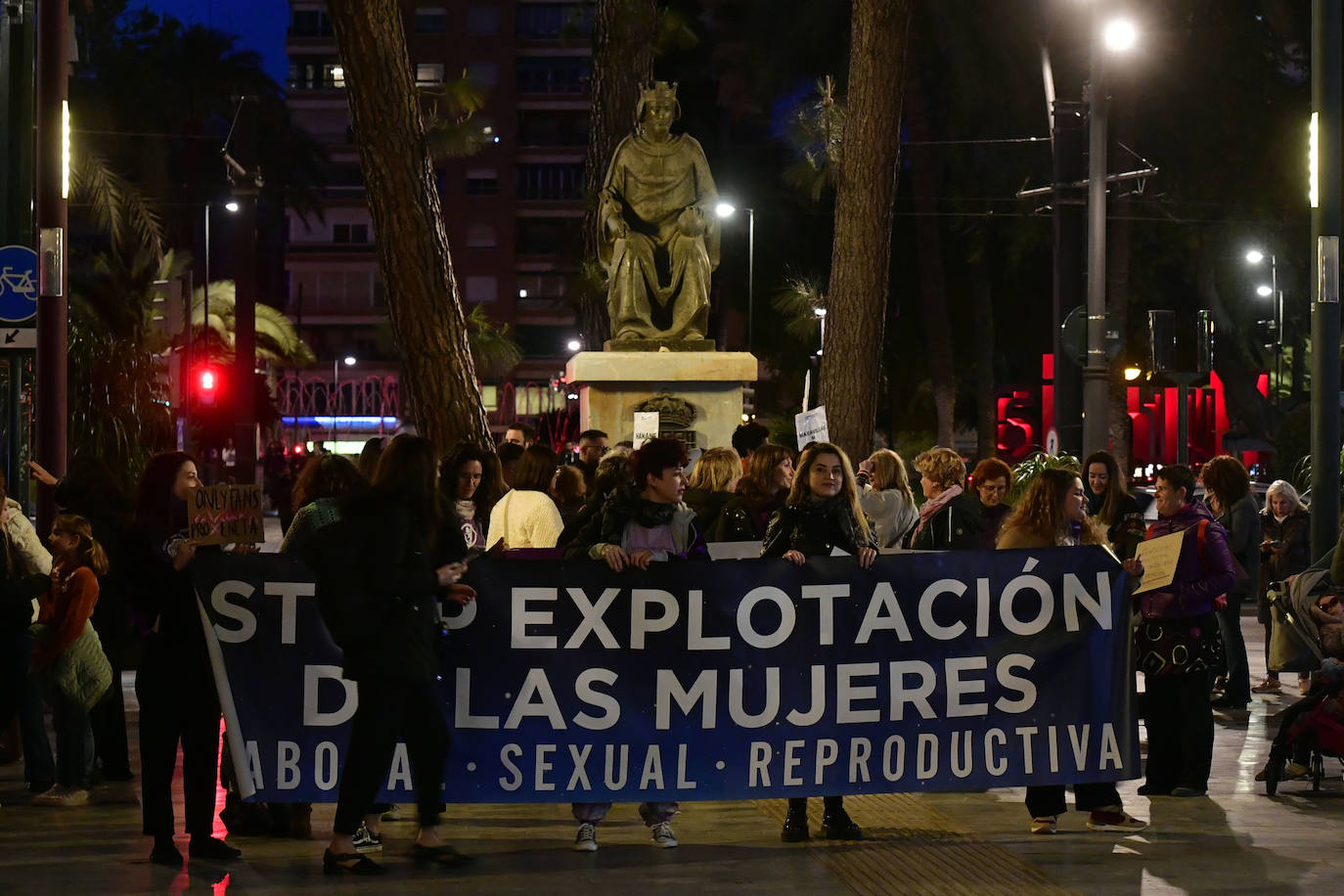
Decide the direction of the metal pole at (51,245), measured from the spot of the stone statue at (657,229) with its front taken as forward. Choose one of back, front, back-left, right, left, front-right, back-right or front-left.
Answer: front-right

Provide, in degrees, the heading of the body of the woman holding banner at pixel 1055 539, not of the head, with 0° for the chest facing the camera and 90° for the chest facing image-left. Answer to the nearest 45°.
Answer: approximately 315°

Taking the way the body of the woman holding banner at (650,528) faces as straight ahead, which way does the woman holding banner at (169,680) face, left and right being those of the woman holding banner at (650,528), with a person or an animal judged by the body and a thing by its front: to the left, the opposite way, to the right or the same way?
to the left

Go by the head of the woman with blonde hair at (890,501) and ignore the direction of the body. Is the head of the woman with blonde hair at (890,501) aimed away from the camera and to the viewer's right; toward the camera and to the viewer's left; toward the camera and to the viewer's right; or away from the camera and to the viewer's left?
toward the camera and to the viewer's left

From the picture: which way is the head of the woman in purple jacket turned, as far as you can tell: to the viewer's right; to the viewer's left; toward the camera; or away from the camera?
to the viewer's left

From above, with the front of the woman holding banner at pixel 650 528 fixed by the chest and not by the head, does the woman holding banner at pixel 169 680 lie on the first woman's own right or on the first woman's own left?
on the first woman's own right

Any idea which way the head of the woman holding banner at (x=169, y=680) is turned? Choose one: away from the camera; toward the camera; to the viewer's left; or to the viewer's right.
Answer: to the viewer's right

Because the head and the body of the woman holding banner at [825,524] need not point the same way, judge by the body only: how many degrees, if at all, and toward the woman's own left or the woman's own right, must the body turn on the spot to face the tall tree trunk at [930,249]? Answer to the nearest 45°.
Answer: approximately 180°

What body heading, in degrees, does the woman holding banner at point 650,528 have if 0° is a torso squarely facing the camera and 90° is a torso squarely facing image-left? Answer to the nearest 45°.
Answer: approximately 0°
